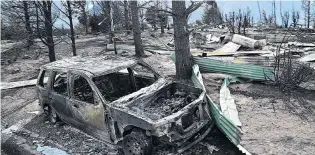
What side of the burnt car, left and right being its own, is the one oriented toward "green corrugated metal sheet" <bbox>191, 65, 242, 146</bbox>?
front

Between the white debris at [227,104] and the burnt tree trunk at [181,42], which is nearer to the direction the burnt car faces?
the white debris

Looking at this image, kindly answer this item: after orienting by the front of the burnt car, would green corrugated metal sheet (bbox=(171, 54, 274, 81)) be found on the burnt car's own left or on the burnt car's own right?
on the burnt car's own left

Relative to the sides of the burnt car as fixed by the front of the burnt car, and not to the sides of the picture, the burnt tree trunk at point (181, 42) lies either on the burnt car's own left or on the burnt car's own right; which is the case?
on the burnt car's own left

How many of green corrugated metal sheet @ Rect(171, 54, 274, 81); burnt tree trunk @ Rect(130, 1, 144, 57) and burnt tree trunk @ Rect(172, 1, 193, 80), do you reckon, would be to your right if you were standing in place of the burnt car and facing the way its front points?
0

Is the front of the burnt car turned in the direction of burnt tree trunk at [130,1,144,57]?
no

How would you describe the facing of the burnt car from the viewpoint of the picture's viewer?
facing the viewer and to the right of the viewer

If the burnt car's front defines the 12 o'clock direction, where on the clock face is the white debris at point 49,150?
The white debris is roughly at 3 o'clock from the burnt car.

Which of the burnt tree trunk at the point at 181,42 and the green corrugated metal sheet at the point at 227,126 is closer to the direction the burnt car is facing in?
the green corrugated metal sheet

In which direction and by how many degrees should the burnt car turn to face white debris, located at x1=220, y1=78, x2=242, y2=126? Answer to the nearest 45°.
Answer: approximately 90° to its left
